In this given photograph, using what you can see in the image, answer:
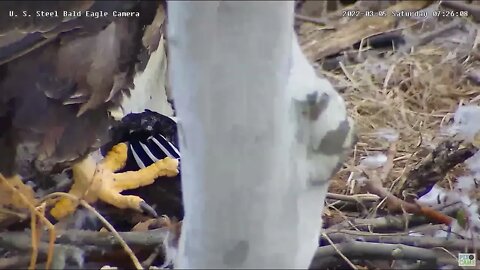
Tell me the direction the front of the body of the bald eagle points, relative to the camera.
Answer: to the viewer's right
